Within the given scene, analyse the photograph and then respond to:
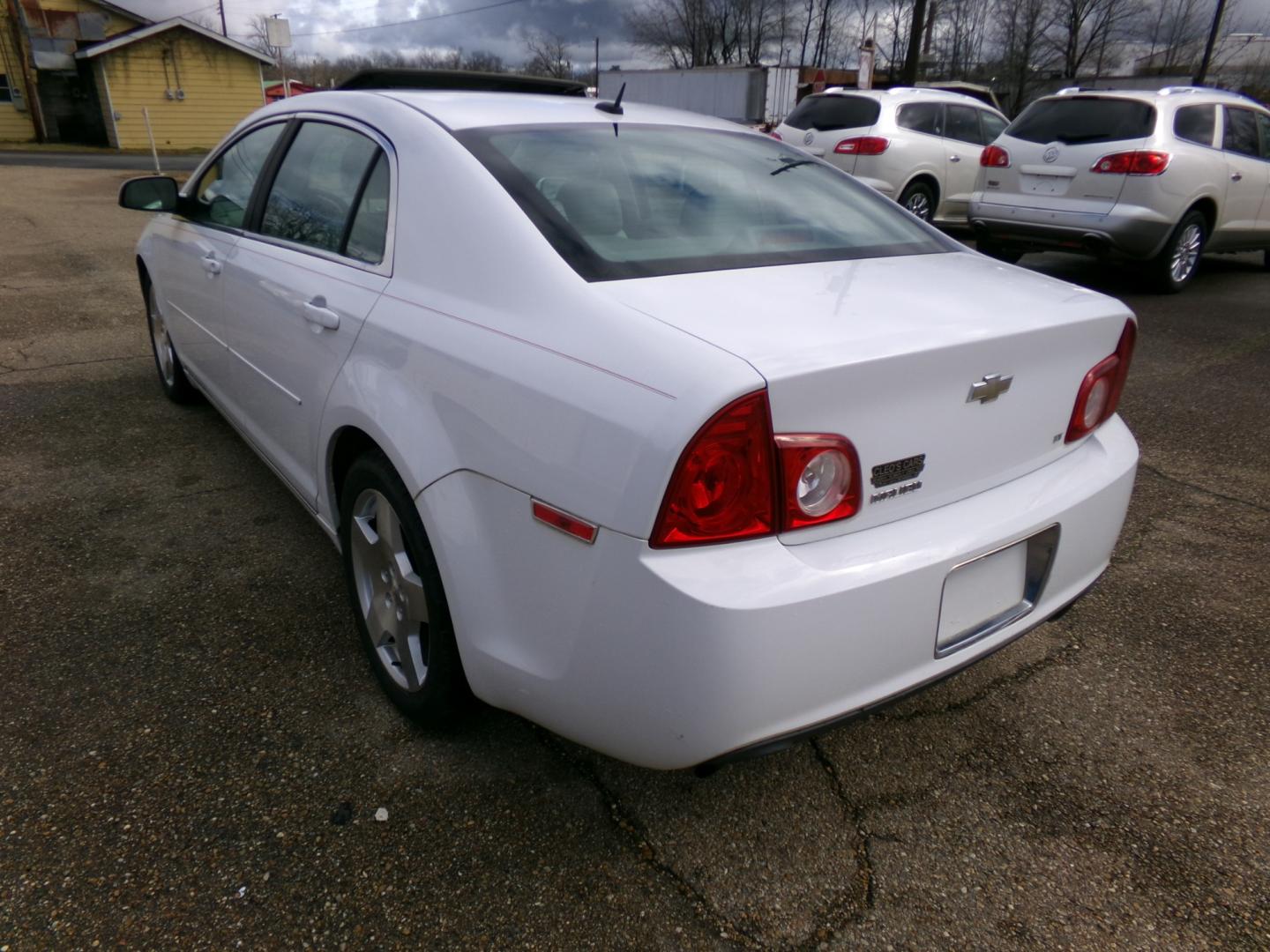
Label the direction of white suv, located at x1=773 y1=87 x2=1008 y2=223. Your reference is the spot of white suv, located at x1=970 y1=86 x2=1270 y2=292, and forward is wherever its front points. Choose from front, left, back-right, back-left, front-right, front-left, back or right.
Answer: left

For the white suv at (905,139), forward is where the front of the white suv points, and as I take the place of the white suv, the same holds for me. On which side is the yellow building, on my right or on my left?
on my left

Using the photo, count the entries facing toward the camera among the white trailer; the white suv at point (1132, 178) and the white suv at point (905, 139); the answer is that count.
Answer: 0

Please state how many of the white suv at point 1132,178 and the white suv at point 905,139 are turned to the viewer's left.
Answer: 0

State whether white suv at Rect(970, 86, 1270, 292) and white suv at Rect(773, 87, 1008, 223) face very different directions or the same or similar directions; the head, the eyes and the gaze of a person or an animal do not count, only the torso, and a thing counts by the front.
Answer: same or similar directions

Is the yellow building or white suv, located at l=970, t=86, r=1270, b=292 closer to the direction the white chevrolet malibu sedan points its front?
the yellow building

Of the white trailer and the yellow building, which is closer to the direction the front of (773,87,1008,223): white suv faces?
the white trailer

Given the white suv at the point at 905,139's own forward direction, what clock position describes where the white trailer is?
The white trailer is roughly at 10 o'clock from the white suv.

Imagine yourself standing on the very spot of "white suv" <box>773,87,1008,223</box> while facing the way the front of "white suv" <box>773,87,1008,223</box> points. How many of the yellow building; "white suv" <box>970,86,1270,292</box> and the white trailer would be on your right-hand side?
1

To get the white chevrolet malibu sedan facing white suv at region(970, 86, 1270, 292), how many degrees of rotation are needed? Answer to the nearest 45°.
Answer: approximately 90° to its right
